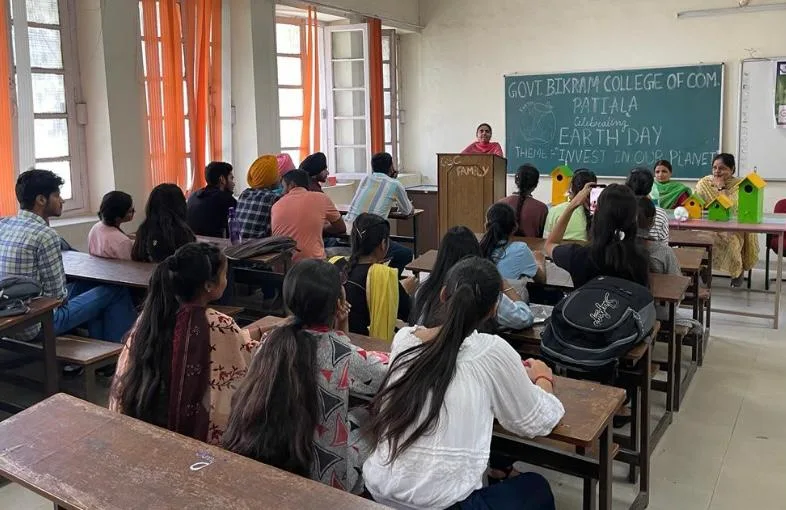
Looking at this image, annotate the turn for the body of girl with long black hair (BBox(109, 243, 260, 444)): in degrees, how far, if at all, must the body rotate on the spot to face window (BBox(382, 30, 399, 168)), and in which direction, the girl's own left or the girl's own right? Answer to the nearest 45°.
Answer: approximately 45° to the girl's own left

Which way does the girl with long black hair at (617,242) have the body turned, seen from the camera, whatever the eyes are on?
away from the camera

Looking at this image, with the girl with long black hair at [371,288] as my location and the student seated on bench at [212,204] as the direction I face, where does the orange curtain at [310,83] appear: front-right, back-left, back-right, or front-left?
front-right

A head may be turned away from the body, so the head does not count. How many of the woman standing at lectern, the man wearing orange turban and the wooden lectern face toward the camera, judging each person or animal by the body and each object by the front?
2

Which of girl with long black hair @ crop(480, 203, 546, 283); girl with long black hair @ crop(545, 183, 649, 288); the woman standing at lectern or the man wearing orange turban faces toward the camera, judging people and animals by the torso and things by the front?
the woman standing at lectern

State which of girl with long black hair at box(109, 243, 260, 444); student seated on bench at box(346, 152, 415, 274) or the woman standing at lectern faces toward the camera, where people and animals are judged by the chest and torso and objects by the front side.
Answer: the woman standing at lectern

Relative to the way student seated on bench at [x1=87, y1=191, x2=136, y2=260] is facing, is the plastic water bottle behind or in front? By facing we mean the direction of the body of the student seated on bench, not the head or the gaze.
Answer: in front

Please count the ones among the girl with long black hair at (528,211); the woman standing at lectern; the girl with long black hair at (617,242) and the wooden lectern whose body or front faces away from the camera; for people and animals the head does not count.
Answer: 2

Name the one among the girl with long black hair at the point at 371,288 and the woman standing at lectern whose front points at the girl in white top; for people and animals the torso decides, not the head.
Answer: the woman standing at lectern

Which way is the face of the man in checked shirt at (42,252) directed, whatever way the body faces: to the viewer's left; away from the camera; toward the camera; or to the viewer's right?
to the viewer's right

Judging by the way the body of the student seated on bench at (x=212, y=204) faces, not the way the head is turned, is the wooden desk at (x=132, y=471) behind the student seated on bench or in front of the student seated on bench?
behind

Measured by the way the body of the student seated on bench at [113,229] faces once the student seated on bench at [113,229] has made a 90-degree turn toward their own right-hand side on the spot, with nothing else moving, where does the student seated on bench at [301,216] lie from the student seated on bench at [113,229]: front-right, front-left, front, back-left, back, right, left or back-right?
front-left

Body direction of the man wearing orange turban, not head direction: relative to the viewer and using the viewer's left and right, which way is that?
facing away from the viewer and to the right of the viewer

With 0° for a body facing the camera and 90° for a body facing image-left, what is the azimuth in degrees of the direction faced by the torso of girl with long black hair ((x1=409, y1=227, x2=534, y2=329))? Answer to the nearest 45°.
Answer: approximately 225°

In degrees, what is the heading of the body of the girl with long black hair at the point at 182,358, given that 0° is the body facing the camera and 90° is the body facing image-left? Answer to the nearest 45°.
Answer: approximately 225°

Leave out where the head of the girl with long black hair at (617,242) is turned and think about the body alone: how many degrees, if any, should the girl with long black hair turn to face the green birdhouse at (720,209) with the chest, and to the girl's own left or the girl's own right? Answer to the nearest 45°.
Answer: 0° — they already face it

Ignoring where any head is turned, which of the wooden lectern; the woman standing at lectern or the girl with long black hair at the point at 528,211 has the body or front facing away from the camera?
the girl with long black hair

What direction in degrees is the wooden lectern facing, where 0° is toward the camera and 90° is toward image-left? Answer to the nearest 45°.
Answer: approximately 0°
